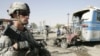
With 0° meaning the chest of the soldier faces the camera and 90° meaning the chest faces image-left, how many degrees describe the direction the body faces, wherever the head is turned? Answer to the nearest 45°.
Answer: approximately 315°
